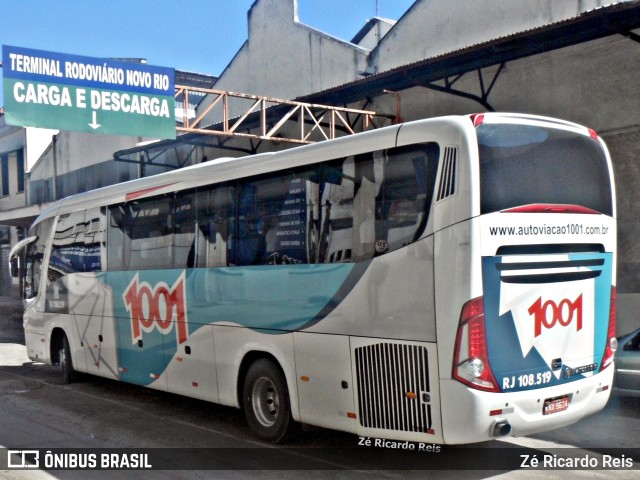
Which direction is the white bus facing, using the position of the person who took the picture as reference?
facing away from the viewer and to the left of the viewer

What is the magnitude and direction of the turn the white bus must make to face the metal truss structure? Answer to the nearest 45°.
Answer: approximately 45° to its right

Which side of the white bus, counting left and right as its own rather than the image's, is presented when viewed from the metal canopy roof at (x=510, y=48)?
right
